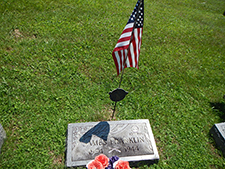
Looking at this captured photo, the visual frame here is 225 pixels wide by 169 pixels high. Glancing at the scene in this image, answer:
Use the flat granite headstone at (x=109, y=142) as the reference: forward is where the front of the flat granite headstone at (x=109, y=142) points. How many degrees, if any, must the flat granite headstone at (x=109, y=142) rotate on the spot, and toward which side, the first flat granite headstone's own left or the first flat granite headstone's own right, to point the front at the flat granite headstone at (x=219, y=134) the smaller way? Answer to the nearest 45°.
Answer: approximately 90° to the first flat granite headstone's own left

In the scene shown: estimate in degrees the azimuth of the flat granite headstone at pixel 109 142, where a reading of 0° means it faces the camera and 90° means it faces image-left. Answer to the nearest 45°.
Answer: approximately 0°
